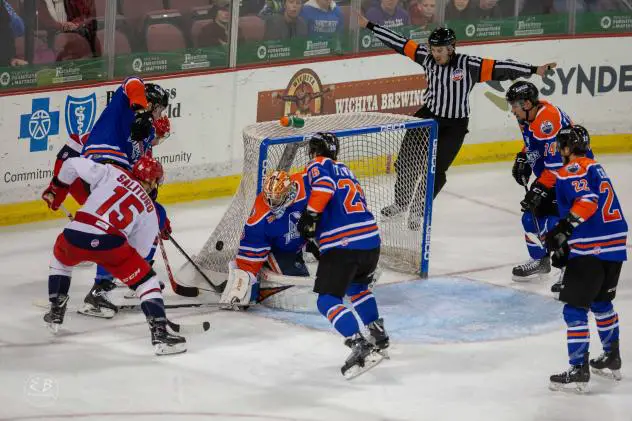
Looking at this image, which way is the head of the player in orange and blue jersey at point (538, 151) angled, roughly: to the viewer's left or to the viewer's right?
to the viewer's left

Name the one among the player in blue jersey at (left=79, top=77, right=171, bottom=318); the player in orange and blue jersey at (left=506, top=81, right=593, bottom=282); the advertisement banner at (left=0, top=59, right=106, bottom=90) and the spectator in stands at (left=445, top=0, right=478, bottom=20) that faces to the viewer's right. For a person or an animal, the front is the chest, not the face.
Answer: the player in blue jersey

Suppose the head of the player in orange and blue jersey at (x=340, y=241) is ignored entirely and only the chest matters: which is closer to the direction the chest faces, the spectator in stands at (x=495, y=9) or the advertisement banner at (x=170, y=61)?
the advertisement banner

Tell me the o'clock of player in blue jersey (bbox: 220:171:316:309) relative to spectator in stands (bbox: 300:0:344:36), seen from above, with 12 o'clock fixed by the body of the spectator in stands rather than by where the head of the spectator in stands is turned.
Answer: The player in blue jersey is roughly at 12 o'clock from the spectator in stands.

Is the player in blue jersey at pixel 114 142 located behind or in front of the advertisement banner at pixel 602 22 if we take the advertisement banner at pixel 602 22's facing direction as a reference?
in front

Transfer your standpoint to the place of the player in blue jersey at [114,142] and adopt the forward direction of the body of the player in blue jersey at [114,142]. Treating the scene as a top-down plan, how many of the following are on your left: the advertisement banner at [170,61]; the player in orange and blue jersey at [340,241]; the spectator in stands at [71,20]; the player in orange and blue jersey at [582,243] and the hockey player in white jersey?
2

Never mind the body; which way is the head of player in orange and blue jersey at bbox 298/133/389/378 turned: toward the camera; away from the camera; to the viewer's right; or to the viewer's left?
away from the camera

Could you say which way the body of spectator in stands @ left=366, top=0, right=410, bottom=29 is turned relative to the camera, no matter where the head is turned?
toward the camera

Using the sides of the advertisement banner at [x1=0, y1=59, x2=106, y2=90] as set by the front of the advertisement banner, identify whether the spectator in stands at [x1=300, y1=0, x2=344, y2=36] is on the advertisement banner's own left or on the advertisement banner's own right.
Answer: on the advertisement banner's own left

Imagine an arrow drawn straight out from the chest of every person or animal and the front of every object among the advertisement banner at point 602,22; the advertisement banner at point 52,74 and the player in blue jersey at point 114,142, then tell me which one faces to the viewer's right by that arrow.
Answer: the player in blue jersey

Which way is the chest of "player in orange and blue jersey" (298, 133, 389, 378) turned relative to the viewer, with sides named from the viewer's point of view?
facing away from the viewer and to the left of the viewer

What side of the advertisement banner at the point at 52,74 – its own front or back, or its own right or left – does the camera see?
front

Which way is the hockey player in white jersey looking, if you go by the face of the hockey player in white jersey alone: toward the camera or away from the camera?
away from the camera

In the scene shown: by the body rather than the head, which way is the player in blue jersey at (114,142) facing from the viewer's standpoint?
to the viewer's right
